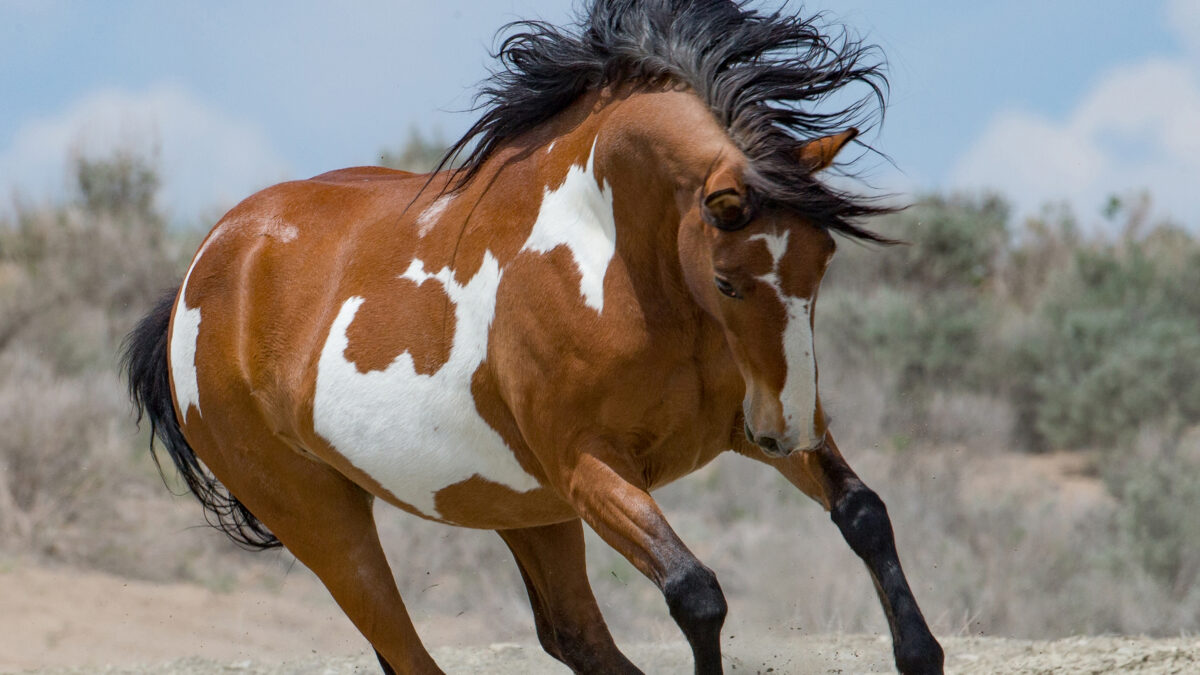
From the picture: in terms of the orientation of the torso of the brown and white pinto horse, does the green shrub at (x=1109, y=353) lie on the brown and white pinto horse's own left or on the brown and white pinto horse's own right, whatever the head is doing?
on the brown and white pinto horse's own left

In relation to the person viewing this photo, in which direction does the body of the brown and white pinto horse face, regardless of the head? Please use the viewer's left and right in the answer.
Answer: facing the viewer and to the right of the viewer
